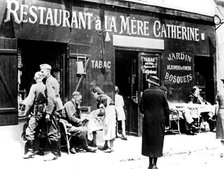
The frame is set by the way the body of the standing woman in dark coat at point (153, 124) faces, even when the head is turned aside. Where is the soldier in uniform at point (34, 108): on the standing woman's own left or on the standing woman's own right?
on the standing woman's own left

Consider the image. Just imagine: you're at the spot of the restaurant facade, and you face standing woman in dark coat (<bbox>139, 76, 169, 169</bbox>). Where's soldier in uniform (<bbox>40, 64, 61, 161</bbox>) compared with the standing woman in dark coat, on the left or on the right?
right

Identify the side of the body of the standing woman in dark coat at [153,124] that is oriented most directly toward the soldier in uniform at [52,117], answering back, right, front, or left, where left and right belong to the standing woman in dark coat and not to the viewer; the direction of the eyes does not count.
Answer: left

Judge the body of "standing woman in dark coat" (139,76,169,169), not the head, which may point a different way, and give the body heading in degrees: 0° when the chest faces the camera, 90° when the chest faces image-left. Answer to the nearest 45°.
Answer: approximately 180°

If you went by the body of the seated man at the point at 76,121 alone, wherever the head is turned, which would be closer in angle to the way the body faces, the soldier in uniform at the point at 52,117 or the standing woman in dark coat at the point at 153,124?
the standing woman in dark coat

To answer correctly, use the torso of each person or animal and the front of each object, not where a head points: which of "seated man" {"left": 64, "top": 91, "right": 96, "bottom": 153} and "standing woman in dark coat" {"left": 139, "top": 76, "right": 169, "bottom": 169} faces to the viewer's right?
the seated man

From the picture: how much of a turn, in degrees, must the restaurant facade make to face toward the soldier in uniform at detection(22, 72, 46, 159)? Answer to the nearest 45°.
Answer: approximately 90° to its right

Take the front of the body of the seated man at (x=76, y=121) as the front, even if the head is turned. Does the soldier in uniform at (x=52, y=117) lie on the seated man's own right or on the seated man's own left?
on the seated man's own right

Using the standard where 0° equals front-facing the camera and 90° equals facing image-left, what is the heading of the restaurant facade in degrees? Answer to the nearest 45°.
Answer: approximately 315°

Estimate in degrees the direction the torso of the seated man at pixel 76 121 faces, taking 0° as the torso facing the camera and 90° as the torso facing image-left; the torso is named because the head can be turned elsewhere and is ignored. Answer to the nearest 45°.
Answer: approximately 270°

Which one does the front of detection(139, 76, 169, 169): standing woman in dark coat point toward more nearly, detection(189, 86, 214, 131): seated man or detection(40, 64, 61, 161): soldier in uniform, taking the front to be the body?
the seated man

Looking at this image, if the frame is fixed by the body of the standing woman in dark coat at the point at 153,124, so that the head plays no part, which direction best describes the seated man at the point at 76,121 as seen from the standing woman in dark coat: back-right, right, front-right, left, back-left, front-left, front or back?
front-left

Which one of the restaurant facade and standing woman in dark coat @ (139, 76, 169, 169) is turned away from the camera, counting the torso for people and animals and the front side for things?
the standing woman in dark coat

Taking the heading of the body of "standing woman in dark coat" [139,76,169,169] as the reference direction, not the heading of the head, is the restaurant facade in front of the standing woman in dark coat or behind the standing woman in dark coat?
in front

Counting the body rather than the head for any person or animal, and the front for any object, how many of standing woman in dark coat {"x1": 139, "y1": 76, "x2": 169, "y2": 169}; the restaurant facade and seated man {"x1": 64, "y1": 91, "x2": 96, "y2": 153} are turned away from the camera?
1

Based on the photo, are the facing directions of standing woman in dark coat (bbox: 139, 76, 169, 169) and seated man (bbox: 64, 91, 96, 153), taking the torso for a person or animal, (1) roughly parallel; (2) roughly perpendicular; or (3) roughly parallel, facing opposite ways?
roughly perpendicular
